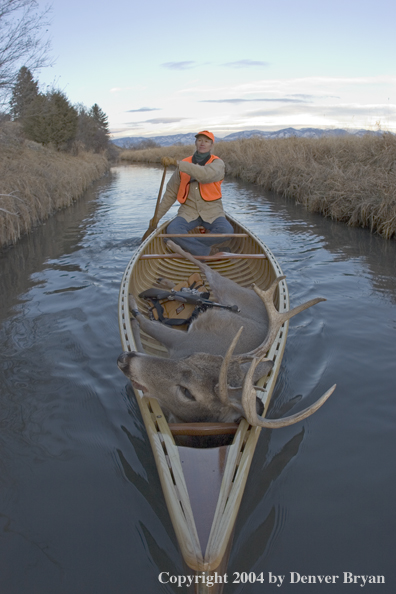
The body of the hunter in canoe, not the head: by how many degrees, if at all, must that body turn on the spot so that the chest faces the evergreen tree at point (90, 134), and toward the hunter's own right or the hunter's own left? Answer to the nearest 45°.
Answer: approximately 180°

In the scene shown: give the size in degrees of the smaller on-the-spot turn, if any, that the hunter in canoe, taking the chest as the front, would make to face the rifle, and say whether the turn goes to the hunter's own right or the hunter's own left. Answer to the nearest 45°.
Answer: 0° — they already face it

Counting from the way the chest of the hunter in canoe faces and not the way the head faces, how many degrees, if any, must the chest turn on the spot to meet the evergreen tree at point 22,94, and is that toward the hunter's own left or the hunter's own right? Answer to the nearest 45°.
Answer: approximately 135° to the hunter's own right

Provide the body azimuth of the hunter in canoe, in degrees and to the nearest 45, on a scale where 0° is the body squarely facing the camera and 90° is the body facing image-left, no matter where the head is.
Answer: approximately 0°

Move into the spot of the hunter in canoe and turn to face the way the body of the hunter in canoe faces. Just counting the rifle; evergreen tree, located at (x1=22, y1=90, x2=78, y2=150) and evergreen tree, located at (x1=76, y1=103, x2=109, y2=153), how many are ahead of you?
1

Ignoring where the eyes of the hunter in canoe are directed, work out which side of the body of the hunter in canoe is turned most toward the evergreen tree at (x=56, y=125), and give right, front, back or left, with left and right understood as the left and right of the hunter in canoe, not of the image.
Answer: back

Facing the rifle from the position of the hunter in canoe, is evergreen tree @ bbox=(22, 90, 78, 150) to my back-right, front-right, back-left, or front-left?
back-right
